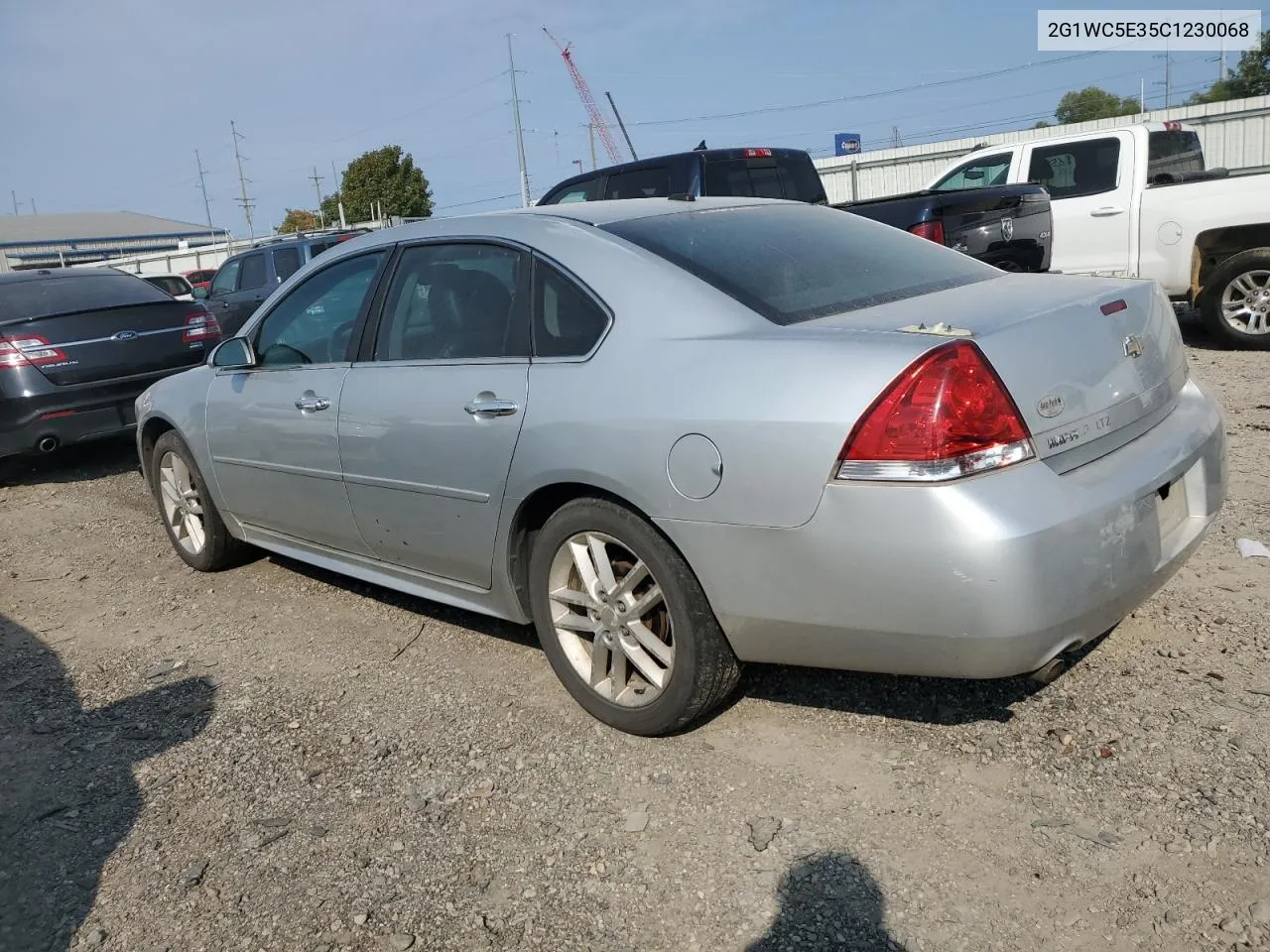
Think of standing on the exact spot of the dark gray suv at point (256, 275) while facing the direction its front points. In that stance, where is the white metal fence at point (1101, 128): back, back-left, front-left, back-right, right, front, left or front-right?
back-right

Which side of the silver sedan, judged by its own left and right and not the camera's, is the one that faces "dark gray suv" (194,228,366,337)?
front

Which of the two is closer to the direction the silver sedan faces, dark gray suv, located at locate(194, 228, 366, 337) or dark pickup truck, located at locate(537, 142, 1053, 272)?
the dark gray suv

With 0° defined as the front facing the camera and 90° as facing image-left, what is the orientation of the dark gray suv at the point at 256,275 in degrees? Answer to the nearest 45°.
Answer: approximately 135°

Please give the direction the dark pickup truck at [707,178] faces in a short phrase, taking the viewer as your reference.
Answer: facing away from the viewer and to the left of the viewer

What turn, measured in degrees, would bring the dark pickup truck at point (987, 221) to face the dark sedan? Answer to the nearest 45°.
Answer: approximately 90° to its left

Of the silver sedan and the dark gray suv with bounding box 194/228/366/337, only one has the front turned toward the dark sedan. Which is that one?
the silver sedan

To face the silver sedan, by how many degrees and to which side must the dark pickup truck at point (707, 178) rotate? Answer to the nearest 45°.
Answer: approximately 135° to its left

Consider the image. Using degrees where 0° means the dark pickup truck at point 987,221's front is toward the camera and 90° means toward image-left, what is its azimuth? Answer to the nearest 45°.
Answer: approximately 135°

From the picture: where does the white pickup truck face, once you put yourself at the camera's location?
facing away from the viewer and to the left of the viewer

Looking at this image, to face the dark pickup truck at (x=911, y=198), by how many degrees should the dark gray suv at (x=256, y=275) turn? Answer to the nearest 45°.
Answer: approximately 180°

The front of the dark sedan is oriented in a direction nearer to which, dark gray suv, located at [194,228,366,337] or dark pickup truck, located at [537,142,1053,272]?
the dark gray suv

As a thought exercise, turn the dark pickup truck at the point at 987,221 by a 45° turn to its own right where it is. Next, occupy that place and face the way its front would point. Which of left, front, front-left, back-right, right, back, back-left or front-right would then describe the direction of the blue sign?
front

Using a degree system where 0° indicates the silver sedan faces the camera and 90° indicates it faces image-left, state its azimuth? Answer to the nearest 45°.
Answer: approximately 135°
